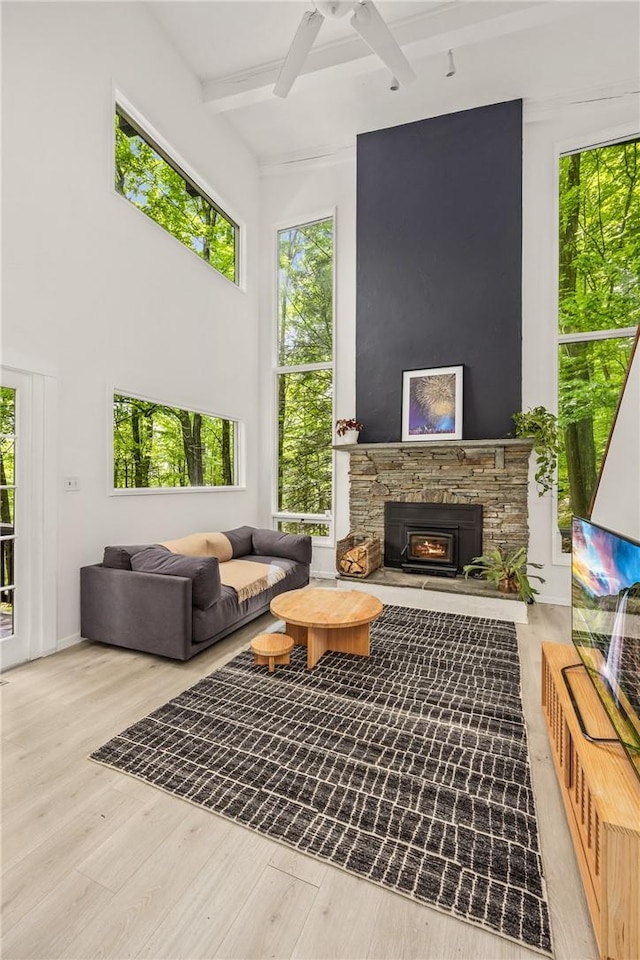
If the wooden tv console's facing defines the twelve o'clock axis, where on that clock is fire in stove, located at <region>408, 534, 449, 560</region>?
The fire in stove is roughly at 2 o'clock from the wooden tv console.

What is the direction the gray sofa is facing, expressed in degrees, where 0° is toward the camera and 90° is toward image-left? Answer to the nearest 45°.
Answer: approximately 315°

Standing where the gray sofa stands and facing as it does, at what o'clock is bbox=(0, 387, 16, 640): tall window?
The tall window is roughly at 5 o'clock from the gray sofa.

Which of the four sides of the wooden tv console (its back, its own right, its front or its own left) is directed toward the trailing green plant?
right

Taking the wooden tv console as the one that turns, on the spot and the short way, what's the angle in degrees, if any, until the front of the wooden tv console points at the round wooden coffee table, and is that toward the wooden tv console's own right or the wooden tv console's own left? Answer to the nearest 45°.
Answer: approximately 45° to the wooden tv console's own right

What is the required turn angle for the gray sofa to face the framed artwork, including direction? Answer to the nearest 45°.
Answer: approximately 90° to its left

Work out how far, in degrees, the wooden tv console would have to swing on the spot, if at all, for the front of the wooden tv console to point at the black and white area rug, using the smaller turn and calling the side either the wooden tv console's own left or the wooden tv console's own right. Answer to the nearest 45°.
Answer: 0° — it already faces it

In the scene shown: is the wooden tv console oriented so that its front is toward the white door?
yes

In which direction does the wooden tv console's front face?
to the viewer's left

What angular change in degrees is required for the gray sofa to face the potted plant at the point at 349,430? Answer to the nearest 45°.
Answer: approximately 90° to its left

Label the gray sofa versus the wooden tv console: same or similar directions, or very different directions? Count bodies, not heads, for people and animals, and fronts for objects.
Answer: very different directions

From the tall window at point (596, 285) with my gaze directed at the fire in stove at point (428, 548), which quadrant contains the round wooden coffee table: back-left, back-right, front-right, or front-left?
front-left

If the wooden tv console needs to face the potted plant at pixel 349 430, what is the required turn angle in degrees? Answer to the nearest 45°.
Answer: approximately 45° to its right

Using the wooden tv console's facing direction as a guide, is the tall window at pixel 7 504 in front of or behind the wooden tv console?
in front

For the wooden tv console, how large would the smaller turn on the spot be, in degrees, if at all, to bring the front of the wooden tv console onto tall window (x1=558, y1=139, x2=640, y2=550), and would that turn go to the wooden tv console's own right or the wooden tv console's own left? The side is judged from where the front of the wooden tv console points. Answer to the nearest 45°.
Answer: approximately 90° to the wooden tv console's own right

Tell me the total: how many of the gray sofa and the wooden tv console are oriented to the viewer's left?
1
